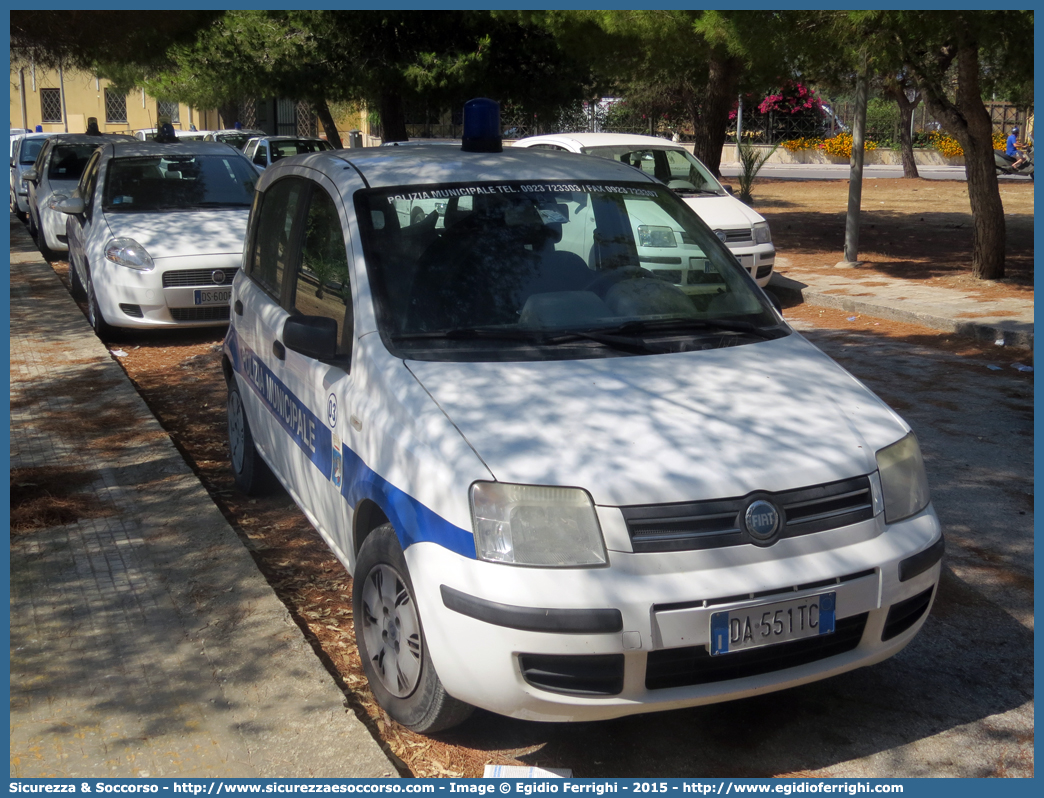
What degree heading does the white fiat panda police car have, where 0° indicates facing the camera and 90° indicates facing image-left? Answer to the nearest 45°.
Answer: approximately 315°

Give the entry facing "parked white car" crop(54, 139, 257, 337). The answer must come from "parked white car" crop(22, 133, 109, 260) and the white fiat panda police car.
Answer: "parked white car" crop(22, 133, 109, 260)

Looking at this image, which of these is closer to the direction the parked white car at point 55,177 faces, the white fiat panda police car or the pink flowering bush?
the white fiat panda police car

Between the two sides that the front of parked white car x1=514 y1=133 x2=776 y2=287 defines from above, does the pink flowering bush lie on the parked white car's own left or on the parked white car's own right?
on the parked white car's own left

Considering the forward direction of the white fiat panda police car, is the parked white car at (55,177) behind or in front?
behind

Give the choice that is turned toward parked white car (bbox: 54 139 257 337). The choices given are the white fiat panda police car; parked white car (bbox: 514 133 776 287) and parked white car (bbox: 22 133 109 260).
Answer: parked white car (bbox: 22 133 109 260)

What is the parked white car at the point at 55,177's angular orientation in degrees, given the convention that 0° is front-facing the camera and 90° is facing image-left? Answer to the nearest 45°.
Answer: approximately 0°

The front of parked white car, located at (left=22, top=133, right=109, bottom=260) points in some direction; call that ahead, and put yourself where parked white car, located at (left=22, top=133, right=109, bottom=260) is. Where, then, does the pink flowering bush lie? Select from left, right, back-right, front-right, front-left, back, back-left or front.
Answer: back-left

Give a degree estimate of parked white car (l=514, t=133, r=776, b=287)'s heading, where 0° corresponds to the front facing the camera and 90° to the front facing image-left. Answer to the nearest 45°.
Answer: approximately 315°

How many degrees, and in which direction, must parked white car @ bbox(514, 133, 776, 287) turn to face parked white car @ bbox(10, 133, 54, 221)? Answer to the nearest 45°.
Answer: approximately 180°
